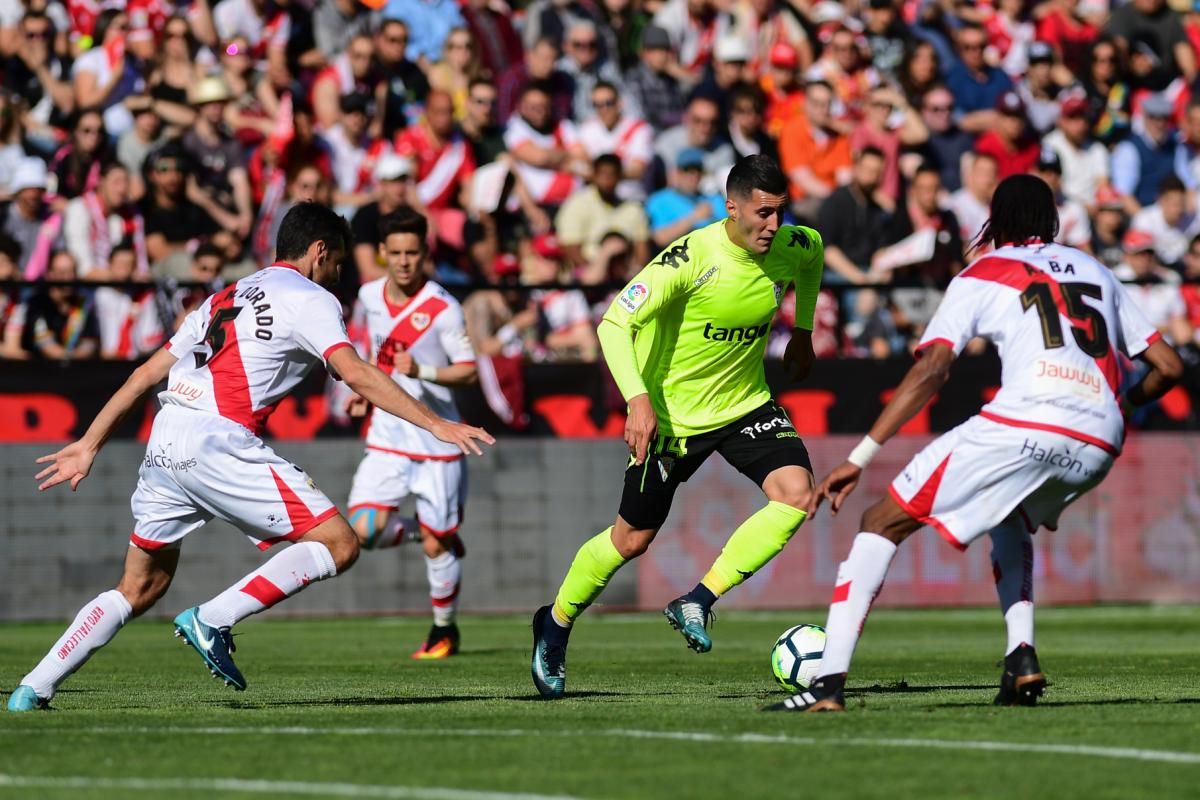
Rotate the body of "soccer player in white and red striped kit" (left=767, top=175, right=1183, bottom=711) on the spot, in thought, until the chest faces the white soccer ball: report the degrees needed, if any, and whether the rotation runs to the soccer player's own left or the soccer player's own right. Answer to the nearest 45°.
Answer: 0° — they already face it

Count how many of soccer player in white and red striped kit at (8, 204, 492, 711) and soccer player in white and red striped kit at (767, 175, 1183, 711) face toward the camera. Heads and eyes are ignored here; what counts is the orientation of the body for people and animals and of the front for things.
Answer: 0

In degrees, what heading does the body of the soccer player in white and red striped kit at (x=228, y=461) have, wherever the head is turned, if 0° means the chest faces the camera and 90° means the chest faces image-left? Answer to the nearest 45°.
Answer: approximately 225°

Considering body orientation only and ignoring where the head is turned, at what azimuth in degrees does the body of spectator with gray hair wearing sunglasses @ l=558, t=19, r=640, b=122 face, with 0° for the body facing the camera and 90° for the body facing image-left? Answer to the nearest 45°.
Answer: approximately 0°

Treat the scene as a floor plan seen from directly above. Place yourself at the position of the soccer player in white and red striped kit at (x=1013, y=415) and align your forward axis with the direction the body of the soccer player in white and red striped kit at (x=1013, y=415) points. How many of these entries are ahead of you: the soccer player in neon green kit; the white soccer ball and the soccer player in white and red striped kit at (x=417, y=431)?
3

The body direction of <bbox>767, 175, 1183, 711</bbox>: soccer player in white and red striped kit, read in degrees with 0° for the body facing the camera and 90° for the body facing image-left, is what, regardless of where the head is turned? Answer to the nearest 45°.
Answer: approximately 135°

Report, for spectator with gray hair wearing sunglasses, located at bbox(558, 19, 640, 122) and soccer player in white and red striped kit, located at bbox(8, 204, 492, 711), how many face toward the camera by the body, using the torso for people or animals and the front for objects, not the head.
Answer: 1

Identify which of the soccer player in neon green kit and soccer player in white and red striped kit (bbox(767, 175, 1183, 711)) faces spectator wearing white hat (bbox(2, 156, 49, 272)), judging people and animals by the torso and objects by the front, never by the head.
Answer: the soccer player in white and red striped kit

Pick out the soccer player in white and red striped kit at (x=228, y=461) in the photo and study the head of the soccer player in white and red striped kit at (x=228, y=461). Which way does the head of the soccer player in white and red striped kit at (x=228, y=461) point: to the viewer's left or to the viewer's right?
to the viewer's right

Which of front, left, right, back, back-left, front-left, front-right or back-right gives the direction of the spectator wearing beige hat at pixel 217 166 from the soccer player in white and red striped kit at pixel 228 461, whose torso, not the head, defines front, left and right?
front-left

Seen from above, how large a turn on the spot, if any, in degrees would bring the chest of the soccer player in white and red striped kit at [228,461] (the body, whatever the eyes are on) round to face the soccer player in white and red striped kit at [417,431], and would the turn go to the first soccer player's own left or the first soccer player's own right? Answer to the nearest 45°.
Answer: approximately 45° to the first soccer player's own left

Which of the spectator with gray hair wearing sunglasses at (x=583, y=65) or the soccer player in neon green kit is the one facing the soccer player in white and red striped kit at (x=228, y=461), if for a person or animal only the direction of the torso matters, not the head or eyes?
the spectator with gray hair wearing sunglasses

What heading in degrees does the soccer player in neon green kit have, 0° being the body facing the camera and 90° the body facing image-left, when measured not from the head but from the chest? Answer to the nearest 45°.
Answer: approximately 315°
